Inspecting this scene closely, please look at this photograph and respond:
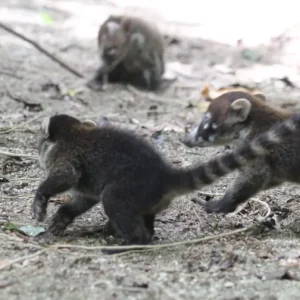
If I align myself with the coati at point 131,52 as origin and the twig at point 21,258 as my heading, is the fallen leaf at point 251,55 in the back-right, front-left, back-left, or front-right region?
back-left

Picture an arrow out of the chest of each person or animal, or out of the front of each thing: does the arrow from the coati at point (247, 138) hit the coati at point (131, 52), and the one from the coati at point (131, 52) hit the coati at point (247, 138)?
no

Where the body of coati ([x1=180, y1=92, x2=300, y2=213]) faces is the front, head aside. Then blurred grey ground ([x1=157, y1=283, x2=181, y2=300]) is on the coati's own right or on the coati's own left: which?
on the coati's own left

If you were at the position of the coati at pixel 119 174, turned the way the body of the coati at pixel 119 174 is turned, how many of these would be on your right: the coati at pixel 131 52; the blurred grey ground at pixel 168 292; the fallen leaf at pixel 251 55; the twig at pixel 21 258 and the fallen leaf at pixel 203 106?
3

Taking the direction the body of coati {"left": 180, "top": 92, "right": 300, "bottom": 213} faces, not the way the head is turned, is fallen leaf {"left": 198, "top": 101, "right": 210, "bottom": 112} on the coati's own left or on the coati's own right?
on the coati's own right

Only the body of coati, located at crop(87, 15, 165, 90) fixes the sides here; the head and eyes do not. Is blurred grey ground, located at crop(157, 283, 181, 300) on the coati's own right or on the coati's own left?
on the coati's own left

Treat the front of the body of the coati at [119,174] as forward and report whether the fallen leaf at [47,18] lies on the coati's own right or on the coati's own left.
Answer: on the coati's own right

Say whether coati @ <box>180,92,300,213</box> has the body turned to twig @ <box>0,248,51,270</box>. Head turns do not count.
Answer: no

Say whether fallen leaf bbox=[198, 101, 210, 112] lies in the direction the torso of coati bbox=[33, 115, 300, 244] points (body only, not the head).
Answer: no

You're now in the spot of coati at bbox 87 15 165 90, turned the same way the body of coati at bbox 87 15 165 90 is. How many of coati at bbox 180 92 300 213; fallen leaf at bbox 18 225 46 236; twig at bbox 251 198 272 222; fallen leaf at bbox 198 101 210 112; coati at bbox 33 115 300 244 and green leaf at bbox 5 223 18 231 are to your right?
0

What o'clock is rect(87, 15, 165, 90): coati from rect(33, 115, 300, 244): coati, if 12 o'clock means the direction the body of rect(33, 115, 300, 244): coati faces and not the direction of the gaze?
rect(87, 15, 165, 90): coati is roughly at 3 o'clock from rect(33, 115, 300, 244): coati.

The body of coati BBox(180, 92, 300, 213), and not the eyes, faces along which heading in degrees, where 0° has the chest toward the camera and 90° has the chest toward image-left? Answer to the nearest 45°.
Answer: approximately 90°

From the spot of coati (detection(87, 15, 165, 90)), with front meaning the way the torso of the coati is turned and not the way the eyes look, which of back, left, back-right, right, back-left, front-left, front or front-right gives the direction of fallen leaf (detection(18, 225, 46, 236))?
front-left

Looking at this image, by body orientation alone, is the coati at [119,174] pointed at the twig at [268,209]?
no

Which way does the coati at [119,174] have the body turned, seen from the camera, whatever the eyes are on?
to the viewer's left
